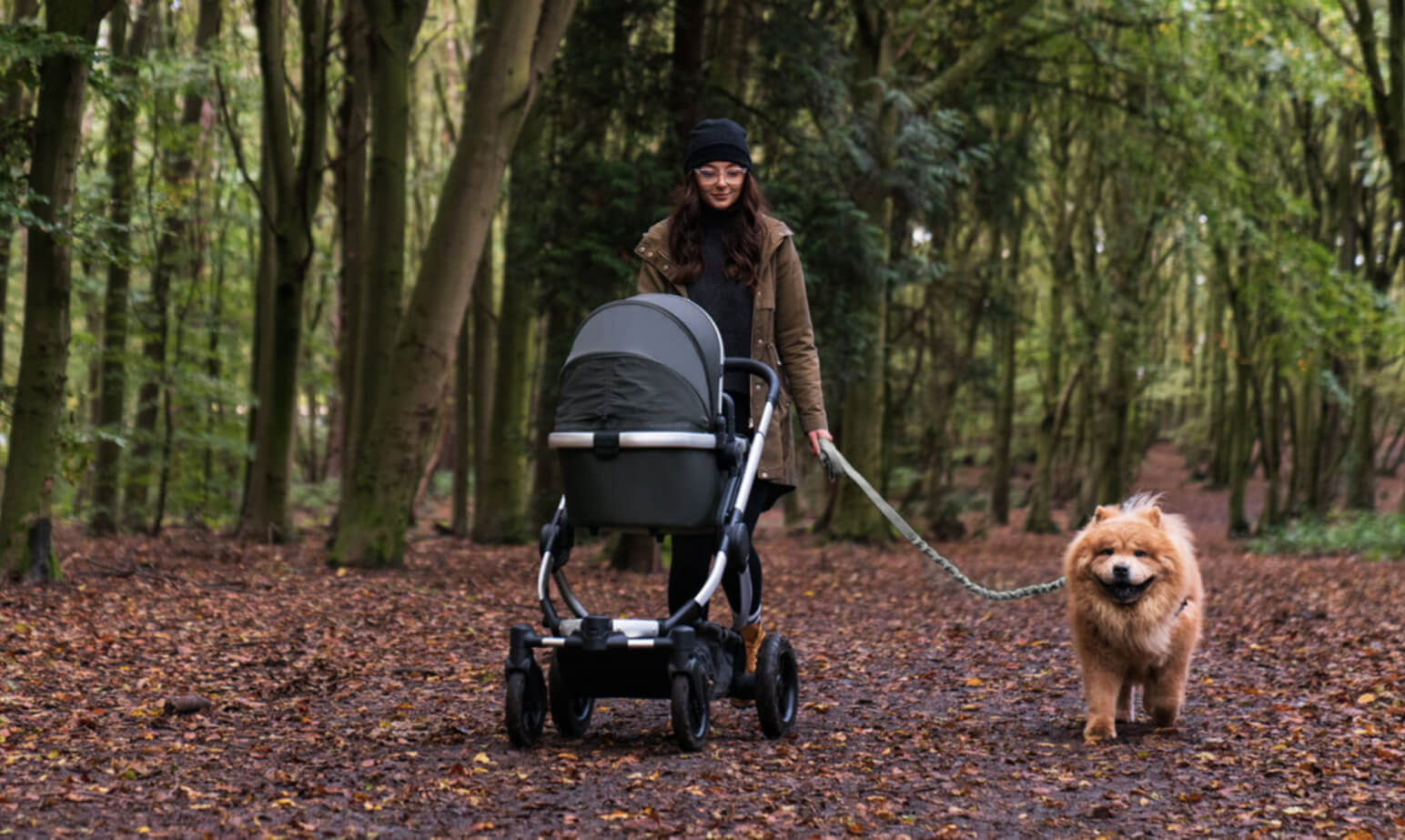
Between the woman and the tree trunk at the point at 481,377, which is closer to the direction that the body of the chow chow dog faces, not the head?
the woman

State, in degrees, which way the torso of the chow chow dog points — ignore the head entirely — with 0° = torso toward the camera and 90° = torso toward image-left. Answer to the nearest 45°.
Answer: approximately 0°

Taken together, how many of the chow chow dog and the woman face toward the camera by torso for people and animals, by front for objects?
2

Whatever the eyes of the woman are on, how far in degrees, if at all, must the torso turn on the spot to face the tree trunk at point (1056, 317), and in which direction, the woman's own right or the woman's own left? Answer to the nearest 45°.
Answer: approximately 180°

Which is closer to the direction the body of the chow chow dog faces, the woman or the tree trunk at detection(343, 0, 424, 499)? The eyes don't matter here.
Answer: the woman

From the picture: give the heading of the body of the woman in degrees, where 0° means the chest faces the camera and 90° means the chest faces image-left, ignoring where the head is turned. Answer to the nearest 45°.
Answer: approximately 0°

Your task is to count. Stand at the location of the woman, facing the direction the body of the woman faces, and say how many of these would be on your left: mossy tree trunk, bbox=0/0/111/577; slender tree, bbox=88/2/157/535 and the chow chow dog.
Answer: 1
